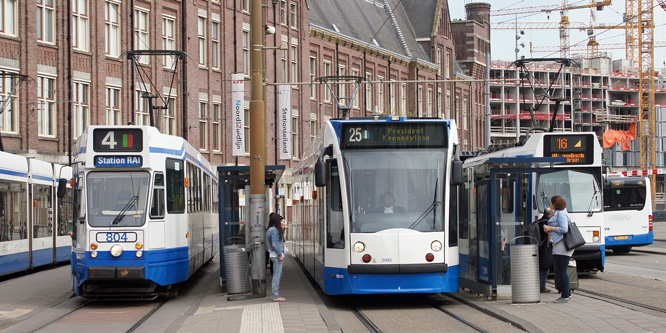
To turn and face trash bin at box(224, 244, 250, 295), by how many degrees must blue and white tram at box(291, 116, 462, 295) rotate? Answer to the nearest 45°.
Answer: approximately 45° to its right

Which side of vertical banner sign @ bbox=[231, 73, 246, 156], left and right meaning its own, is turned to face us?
front

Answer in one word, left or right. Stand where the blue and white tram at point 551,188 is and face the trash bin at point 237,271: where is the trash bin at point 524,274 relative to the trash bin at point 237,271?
left

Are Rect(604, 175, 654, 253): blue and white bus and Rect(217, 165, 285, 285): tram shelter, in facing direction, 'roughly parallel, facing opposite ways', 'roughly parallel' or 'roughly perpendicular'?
roughly perpendicular

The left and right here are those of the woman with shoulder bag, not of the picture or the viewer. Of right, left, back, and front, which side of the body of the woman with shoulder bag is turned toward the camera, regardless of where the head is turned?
left

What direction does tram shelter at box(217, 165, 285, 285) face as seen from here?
to the viewer's right
